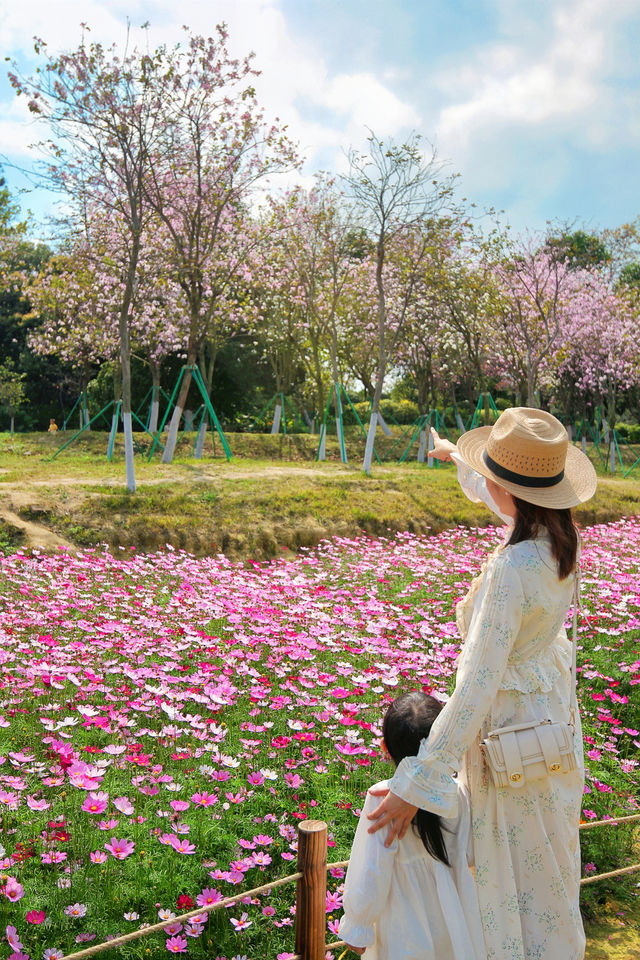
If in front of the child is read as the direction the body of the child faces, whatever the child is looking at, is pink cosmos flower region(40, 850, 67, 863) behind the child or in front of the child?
in front

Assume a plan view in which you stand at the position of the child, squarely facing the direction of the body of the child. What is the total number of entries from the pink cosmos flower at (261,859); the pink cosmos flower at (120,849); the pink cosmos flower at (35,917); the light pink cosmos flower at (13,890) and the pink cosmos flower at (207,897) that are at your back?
0

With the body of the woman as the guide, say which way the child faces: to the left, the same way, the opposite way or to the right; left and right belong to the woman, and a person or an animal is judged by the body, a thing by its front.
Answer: the same way

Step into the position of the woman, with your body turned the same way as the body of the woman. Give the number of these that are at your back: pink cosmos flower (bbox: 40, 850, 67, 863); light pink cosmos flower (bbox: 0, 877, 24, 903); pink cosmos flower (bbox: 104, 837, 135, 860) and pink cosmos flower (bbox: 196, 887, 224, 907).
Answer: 0

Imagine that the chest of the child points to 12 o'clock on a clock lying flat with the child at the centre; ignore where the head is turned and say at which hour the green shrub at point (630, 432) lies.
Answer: The green shrub is roughly at 2 o'clock from the child.

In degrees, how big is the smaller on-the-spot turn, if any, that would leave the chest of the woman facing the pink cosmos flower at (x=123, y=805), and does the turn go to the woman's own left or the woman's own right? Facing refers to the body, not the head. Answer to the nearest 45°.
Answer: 0° — they already face it

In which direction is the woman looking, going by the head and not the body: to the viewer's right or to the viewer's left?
to the viewer's left

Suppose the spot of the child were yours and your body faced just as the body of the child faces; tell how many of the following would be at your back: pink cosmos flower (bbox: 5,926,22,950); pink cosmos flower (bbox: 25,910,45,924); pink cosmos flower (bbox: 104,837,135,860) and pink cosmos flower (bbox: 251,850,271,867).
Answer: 0

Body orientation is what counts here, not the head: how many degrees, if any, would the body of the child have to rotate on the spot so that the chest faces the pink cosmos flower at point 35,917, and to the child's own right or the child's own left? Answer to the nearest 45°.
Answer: approximately 45° to the child's own left

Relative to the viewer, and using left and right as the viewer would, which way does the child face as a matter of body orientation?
facing away from the viewer and to the left of the viewer

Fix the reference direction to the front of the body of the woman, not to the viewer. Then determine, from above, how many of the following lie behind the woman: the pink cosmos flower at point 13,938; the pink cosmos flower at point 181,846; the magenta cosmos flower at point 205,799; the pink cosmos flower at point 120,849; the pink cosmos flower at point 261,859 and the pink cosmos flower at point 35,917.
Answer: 0

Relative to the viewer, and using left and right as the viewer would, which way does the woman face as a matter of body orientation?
facing away from the viewer and to the left of the viewer

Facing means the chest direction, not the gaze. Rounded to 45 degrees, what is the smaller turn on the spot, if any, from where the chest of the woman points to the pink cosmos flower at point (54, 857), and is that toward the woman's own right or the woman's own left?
approximately 45° to the woman's own left
